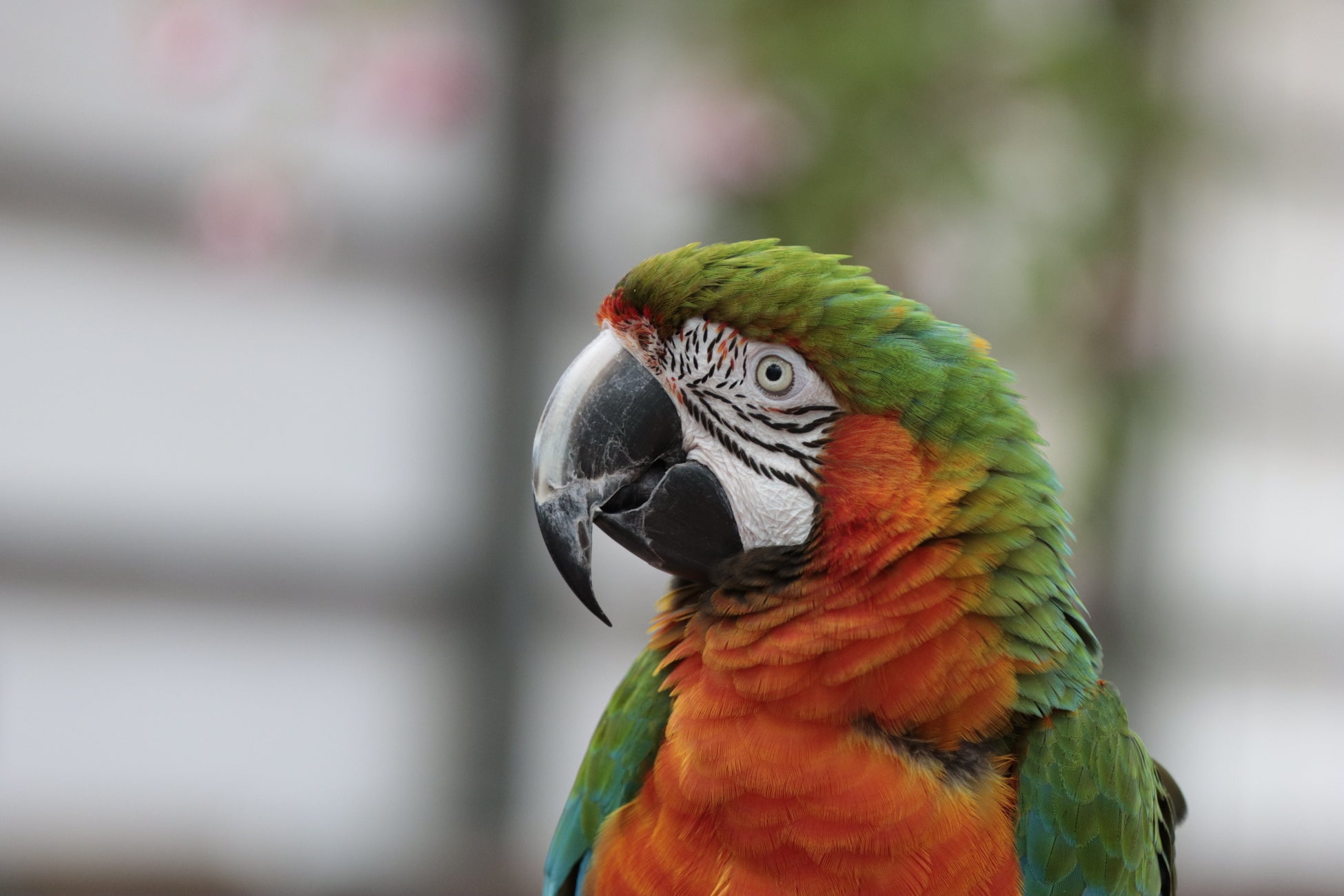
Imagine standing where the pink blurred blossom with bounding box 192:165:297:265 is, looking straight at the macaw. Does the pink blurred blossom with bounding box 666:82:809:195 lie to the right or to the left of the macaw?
left

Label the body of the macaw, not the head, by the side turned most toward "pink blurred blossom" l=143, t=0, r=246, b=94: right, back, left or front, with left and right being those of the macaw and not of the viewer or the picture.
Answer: right

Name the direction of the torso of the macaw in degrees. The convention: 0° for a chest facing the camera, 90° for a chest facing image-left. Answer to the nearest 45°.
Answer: approximately 45°

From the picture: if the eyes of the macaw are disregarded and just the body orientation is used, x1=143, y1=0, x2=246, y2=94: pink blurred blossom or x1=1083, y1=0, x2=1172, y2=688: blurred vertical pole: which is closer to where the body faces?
the pink blurred blossom

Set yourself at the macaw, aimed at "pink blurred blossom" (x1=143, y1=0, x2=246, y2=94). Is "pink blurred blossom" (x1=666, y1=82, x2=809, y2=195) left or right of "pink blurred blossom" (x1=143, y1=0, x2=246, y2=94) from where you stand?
right
